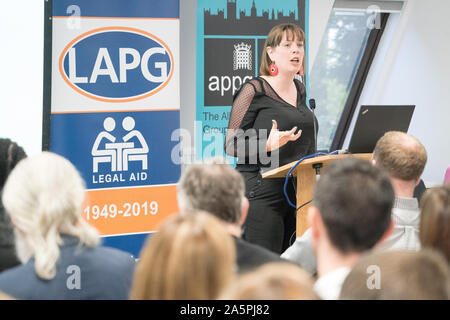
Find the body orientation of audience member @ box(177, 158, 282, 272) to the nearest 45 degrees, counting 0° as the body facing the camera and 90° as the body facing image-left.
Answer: approximately 180°

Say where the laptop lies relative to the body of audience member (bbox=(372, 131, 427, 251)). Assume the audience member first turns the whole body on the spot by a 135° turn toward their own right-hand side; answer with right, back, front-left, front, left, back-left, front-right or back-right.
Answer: back-left

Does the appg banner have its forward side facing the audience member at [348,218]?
yes

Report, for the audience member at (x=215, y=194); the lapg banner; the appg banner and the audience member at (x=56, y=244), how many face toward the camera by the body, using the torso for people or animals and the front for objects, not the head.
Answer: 2

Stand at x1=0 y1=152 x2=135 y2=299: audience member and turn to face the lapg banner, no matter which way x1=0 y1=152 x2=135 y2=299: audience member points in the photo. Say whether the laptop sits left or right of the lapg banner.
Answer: right

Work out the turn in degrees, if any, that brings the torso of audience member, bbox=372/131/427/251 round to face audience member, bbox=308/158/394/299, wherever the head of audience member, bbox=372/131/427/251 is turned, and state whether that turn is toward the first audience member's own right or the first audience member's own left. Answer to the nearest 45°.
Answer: approximately 180°

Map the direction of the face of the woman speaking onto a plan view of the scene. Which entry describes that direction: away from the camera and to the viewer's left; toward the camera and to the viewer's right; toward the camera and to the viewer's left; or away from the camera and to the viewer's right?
toward the camera and to the viewer's right

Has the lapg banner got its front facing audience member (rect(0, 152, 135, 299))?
yes

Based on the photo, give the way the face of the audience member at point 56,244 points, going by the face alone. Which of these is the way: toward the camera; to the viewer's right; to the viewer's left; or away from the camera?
away from the camera

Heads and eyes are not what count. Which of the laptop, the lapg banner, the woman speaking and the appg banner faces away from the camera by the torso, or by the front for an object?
the laptop

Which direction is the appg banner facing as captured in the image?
toward the camera

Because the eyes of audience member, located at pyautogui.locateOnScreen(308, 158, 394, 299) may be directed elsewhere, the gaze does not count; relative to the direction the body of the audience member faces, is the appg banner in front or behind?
in front

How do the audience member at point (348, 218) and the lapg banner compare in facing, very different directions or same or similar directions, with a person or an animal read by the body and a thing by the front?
very different directions

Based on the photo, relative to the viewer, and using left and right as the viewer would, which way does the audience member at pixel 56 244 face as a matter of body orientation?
facing away from the viewer

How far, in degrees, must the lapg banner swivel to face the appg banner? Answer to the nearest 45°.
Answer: approximately 135° to its left

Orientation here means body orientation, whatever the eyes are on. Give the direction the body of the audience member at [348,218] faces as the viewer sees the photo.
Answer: away from the camera

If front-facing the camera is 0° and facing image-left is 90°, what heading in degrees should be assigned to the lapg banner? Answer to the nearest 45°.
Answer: approximately 0°
